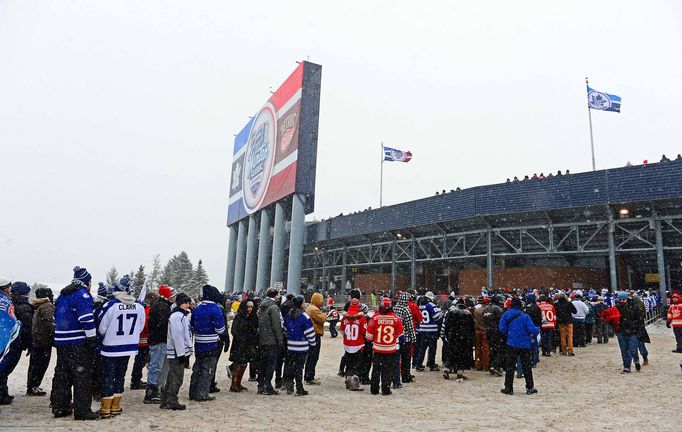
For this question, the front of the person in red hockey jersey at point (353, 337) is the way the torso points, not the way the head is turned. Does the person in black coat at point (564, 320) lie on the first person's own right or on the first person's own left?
on the first person's own right

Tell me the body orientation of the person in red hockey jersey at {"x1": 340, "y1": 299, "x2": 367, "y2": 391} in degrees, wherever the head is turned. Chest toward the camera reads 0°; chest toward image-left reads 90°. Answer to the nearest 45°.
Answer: approximately 180°

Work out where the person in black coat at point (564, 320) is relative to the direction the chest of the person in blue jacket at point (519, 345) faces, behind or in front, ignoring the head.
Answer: in front

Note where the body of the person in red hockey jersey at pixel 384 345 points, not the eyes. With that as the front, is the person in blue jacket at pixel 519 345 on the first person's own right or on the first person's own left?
on the first person's own right

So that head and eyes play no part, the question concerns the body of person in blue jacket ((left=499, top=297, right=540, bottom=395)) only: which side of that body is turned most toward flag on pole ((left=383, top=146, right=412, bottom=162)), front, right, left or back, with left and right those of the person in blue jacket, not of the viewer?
front

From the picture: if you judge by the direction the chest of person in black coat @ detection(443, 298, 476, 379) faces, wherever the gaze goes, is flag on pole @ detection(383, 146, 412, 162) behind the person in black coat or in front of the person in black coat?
in front

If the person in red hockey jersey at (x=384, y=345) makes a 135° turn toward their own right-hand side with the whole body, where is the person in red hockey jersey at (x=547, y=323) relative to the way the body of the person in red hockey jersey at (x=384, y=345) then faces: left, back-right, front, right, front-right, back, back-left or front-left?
left

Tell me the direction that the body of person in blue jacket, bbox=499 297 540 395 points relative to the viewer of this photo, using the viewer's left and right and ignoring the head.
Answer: facing away from the viewer

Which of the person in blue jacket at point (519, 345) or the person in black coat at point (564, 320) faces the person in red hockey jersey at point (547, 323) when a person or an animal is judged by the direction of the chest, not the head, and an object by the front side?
the person in blue jacket

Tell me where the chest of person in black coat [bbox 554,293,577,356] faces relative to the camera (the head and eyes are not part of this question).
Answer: away from the camera

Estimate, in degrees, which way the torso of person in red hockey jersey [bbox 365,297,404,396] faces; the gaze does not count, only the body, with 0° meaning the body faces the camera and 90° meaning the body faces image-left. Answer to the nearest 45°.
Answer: approximately 180°

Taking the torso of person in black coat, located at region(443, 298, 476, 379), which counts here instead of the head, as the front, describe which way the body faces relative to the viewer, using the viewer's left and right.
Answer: facing away from the viewer

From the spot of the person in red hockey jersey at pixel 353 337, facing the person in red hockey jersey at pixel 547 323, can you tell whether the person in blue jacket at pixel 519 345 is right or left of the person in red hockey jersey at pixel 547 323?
right
